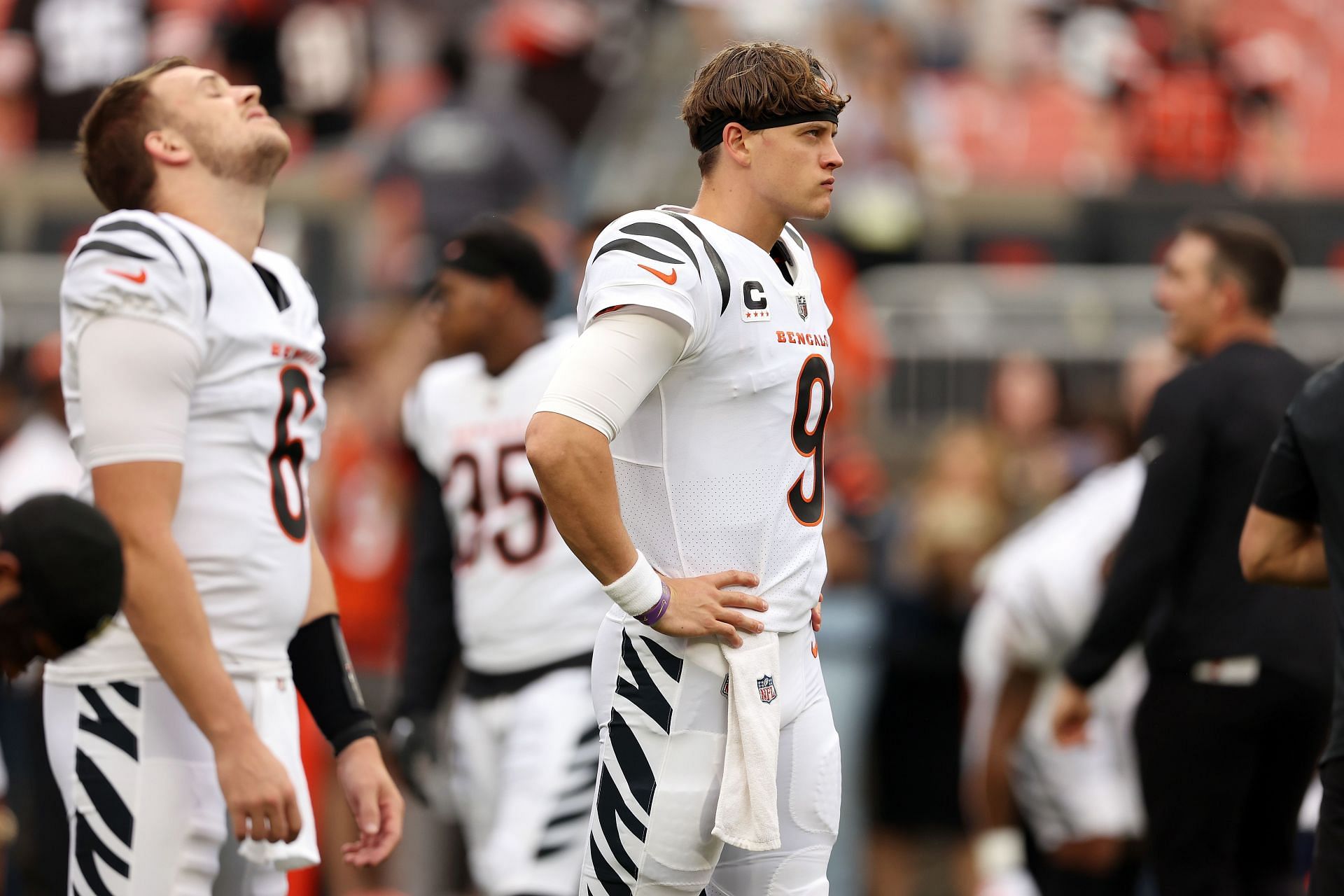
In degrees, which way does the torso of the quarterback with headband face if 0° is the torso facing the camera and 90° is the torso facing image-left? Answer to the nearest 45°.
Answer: approximately 315°

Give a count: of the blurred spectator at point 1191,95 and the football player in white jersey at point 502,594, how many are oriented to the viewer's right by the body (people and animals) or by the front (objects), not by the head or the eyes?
0

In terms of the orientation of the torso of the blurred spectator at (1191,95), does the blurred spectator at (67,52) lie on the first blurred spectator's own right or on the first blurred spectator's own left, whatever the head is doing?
on the first blurred spectator's own right

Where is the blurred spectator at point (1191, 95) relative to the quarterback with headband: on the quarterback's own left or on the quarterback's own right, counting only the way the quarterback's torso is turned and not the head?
on the quarterback's own left

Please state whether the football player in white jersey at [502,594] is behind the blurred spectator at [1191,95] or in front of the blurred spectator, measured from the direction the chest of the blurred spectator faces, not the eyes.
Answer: in front

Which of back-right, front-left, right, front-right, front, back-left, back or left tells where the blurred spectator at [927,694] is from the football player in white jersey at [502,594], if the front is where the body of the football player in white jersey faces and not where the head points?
back

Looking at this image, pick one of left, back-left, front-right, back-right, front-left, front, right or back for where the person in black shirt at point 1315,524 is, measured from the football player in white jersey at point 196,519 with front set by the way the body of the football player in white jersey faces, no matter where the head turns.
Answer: front-left

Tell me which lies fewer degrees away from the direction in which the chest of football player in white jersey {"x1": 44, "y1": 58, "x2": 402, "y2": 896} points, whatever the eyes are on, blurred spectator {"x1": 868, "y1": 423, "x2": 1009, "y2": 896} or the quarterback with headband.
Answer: the quarterback with headband

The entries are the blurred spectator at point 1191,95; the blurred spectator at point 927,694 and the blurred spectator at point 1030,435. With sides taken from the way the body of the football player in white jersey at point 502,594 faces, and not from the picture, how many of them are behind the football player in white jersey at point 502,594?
3

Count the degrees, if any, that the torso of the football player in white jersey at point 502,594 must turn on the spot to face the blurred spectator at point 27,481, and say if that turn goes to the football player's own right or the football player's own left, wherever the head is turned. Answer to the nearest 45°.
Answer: approximately 90° to the football player's own right

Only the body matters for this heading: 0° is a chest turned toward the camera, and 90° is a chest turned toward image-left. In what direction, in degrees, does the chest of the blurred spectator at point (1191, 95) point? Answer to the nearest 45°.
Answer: approximately 0°

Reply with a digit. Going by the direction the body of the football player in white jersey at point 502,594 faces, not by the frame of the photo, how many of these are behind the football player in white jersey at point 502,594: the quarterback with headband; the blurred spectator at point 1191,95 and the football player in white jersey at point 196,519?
1
